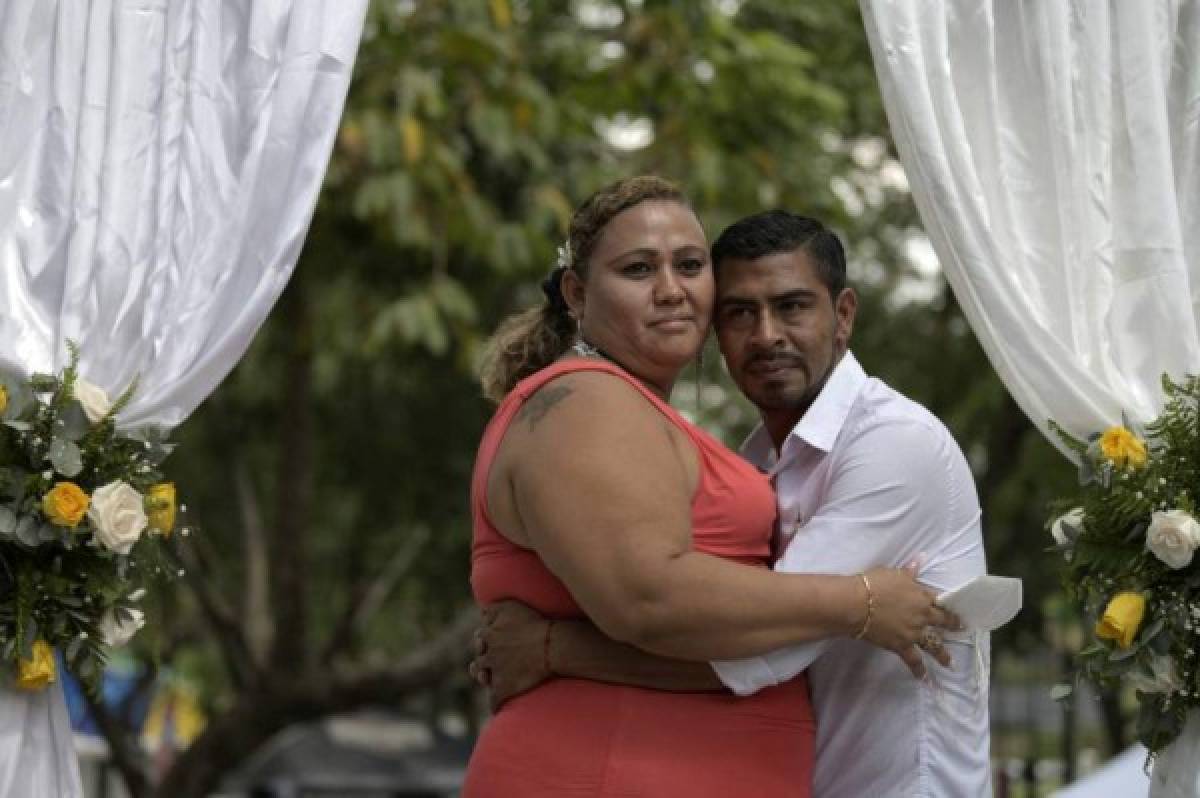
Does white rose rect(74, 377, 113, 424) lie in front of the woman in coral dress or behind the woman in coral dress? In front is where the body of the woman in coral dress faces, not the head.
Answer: behind

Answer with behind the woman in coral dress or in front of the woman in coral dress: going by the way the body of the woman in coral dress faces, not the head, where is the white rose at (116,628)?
behind

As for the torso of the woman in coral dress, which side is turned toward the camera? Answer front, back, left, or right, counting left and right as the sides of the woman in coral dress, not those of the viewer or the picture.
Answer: right

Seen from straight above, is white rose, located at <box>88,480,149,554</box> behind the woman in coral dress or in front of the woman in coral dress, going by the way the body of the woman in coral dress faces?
behind

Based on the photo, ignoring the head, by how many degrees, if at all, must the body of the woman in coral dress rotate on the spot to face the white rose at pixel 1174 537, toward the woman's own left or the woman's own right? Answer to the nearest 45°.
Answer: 0° — they already face it

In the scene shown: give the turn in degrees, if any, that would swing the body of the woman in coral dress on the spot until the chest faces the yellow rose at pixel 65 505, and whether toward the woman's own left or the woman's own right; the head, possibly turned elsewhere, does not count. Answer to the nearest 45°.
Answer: approximately 180°

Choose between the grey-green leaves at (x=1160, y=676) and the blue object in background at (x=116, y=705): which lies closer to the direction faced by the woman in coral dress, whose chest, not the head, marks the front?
the grey-green leaves
